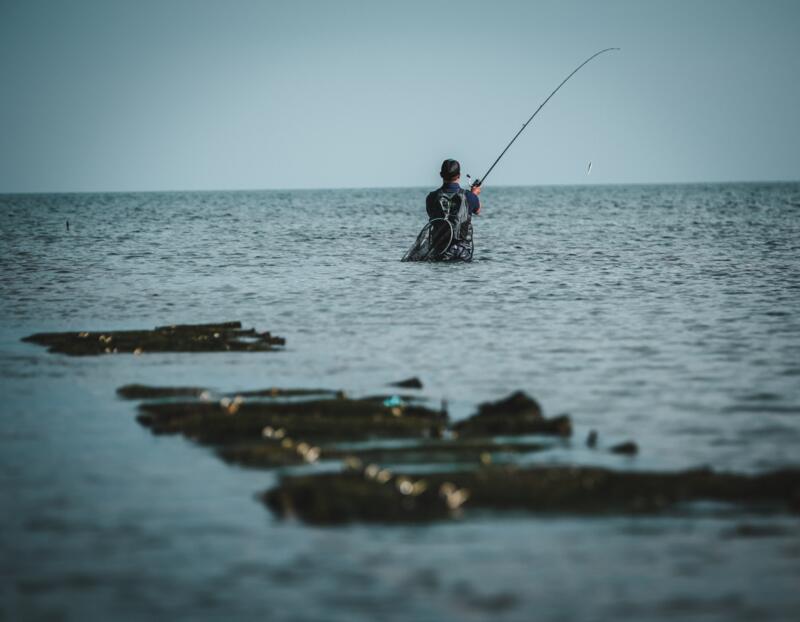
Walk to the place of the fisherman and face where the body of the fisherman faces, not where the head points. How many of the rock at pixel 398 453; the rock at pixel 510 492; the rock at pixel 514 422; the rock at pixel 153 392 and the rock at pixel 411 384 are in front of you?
0

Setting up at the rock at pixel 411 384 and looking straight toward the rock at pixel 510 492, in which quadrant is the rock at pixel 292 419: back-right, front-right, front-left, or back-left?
front-right

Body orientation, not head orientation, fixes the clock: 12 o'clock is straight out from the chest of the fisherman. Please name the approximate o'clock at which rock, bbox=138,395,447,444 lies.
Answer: The rock is roughly at 6 o'clock from the fisherman.

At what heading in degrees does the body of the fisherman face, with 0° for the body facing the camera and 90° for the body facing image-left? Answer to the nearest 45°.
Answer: approximately 180°

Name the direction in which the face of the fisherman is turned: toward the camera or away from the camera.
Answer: away from the camera

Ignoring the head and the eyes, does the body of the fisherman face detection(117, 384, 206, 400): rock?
no

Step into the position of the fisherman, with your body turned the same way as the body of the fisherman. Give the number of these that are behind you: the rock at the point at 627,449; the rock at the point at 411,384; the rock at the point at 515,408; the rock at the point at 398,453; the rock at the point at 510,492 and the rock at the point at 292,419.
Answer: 6

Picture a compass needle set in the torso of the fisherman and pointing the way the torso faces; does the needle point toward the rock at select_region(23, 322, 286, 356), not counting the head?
no

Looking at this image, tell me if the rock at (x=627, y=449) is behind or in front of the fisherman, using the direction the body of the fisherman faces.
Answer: behind

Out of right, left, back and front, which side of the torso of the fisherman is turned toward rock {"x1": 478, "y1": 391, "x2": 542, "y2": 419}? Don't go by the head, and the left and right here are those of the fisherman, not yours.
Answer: back

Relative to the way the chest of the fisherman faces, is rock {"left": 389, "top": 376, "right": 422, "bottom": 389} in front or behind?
behind

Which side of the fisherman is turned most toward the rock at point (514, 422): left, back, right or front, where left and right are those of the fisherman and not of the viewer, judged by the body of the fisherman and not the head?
back

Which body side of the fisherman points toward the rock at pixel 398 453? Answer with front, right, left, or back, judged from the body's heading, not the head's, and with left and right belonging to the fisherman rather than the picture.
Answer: back

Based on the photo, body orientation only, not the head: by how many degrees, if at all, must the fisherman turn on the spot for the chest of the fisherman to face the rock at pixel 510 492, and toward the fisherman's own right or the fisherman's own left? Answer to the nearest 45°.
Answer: approximately 180°
